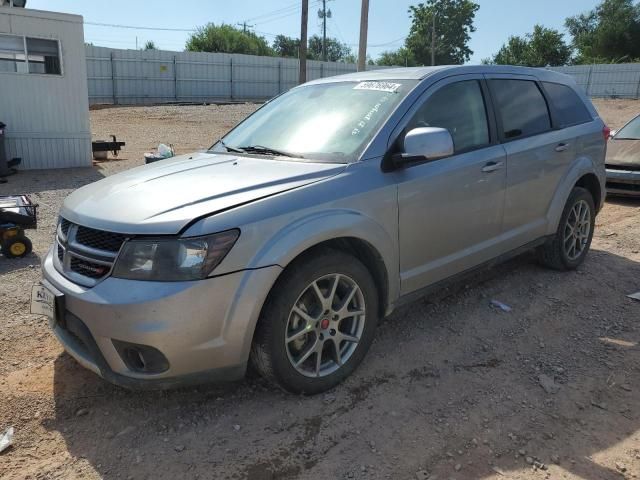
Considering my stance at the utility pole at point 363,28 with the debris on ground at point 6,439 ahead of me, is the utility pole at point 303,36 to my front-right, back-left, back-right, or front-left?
back-right

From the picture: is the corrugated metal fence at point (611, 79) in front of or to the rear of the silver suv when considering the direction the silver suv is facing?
to the rear

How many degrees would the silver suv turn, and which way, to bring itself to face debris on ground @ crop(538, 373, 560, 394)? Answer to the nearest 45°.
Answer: approximately 135° to its left

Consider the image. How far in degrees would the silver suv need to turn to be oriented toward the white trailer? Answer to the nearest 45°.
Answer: approximately 90° to its right

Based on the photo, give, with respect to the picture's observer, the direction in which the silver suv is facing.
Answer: facing the viewer and to the left of the viewer

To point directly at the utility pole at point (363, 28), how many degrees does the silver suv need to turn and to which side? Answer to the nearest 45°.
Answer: approximately 135° to its right

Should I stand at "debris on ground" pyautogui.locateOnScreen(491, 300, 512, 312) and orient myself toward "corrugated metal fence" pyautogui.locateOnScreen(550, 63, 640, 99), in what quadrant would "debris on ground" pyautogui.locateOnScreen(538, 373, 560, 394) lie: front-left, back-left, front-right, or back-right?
back-right

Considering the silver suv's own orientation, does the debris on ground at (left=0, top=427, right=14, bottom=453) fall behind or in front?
in front

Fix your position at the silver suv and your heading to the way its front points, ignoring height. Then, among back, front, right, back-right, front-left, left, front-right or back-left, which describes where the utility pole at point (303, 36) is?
back-right

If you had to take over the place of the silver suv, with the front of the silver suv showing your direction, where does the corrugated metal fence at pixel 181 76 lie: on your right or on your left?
on your right

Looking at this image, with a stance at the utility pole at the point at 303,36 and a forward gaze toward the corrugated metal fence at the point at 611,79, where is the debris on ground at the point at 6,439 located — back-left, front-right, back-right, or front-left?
back-right
